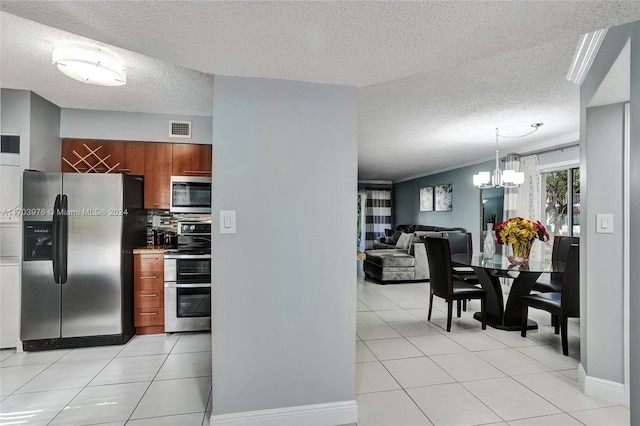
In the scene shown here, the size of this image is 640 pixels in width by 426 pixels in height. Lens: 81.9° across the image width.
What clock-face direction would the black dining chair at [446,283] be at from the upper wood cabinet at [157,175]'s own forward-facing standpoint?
The black dining chair is roughly at 10 o'clock from the upper wood cabinet.

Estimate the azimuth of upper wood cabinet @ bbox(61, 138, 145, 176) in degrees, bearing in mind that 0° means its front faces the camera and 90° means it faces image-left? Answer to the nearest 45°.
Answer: approximately 0°

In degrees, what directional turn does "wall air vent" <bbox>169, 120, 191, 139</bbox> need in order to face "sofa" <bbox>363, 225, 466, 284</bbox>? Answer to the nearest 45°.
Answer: approximately 90° to its left

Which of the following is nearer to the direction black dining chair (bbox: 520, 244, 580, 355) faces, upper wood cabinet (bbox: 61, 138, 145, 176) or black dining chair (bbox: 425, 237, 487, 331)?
the black dining chair

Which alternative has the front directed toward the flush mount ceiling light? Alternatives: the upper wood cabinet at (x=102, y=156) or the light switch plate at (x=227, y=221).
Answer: the upper wood cabinet

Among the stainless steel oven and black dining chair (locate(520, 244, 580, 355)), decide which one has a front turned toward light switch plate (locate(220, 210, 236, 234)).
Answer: the stainless steel oven

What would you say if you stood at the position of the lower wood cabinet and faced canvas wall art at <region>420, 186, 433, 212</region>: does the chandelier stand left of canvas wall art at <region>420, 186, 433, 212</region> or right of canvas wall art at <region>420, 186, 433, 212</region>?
right

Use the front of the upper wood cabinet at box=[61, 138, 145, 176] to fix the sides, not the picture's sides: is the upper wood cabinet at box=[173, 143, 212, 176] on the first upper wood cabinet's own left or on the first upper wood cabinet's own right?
on the first upper wood cabinet's own left
